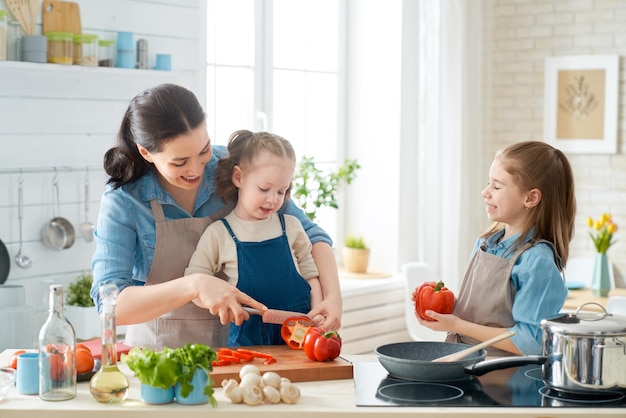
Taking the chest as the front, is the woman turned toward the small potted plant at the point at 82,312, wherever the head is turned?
no

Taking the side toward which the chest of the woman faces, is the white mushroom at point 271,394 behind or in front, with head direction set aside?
in front

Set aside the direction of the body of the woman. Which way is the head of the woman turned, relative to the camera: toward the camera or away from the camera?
toward the camera

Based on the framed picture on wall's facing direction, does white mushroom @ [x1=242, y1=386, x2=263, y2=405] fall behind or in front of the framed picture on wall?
in front

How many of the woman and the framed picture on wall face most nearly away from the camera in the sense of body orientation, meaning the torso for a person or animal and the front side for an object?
0

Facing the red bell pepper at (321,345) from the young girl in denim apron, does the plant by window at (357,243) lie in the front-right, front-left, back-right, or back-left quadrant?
back-left

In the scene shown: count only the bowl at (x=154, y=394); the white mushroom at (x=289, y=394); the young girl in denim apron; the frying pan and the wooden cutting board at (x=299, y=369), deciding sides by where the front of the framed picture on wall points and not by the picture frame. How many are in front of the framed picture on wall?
5

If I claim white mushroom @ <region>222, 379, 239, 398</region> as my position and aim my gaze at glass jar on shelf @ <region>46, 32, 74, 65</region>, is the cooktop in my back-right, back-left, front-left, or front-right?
back-right

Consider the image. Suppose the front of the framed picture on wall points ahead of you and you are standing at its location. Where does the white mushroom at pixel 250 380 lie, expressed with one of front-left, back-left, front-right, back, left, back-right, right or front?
front

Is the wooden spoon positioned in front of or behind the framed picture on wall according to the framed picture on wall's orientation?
in front

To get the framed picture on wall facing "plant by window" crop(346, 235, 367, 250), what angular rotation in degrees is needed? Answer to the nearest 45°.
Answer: approximately 45° to its right

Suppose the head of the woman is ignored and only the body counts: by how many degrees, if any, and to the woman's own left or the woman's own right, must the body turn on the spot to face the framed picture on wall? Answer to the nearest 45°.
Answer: approximately 90° to the woman's own left

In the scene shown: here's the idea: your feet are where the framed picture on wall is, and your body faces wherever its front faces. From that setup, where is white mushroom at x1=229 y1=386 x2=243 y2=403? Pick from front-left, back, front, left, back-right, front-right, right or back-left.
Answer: front

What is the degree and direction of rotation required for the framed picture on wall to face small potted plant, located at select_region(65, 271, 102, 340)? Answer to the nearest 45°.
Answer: approximately 45° to its right

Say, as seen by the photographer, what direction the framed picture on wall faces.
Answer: facing the viewer

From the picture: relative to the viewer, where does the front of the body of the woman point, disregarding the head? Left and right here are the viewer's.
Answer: facing the viewer and to the right of the viewer

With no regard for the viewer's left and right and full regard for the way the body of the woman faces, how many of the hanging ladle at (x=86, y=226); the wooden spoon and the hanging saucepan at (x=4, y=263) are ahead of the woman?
1

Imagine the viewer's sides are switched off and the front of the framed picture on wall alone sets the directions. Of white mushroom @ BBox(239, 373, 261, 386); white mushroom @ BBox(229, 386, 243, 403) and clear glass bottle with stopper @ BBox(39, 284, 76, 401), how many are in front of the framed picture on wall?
3

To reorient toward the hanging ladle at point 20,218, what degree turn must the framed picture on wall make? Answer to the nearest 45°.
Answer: approximately 45° to its right

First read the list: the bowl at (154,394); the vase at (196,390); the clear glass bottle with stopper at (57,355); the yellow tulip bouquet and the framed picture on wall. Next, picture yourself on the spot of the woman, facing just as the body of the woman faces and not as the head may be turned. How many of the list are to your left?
2
